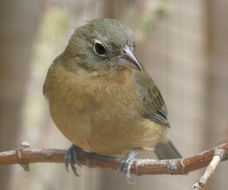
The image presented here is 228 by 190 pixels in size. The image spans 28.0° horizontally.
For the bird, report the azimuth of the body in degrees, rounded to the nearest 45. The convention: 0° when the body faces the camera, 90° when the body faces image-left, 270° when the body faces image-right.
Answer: approximately 45°
